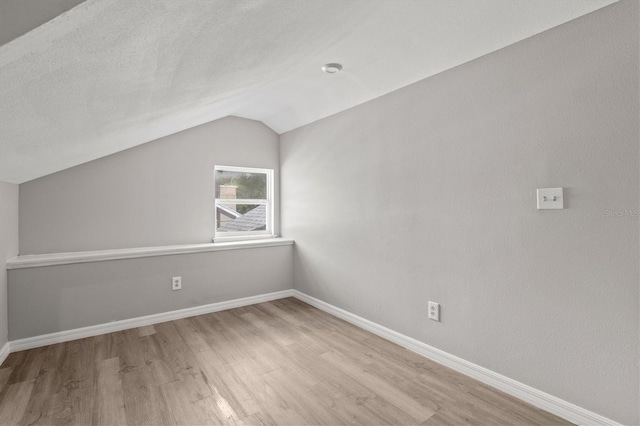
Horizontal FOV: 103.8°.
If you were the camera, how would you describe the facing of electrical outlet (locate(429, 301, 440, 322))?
facing the viewer and to the left of the viewer

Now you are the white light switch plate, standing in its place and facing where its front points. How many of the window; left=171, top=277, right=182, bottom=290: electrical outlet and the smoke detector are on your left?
0

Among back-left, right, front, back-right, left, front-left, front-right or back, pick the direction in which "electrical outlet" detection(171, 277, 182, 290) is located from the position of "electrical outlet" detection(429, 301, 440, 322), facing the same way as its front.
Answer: front-right

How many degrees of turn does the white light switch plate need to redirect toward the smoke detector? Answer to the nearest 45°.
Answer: approximately 90° to its right

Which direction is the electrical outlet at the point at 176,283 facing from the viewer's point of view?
toward the camera

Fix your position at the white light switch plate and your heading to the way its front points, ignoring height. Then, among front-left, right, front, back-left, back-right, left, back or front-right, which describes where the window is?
right

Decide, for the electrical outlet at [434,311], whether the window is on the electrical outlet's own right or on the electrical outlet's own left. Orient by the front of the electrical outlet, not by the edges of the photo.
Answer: on the electrical outlet's own right

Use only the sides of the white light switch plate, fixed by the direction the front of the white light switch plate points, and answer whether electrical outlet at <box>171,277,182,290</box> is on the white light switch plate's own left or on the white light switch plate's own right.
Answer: on the white light switch plate's own right

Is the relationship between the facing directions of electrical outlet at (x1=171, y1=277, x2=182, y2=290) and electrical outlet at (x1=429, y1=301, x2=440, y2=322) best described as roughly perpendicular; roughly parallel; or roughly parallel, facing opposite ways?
roughly perpendicular
